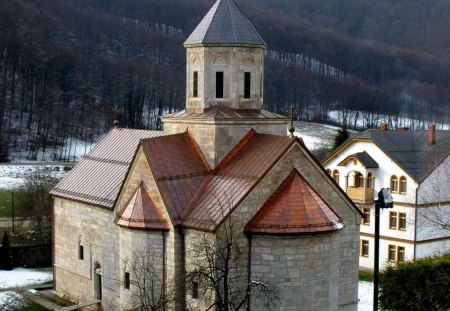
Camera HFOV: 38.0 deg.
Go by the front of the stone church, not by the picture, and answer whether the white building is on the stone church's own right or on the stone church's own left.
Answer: on the stone church's own right

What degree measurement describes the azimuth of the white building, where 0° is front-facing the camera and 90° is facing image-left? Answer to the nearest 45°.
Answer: approximately 45°

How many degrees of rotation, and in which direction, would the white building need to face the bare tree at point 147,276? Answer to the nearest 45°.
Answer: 0° — it already faces it

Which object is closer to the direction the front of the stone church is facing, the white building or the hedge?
the white building
